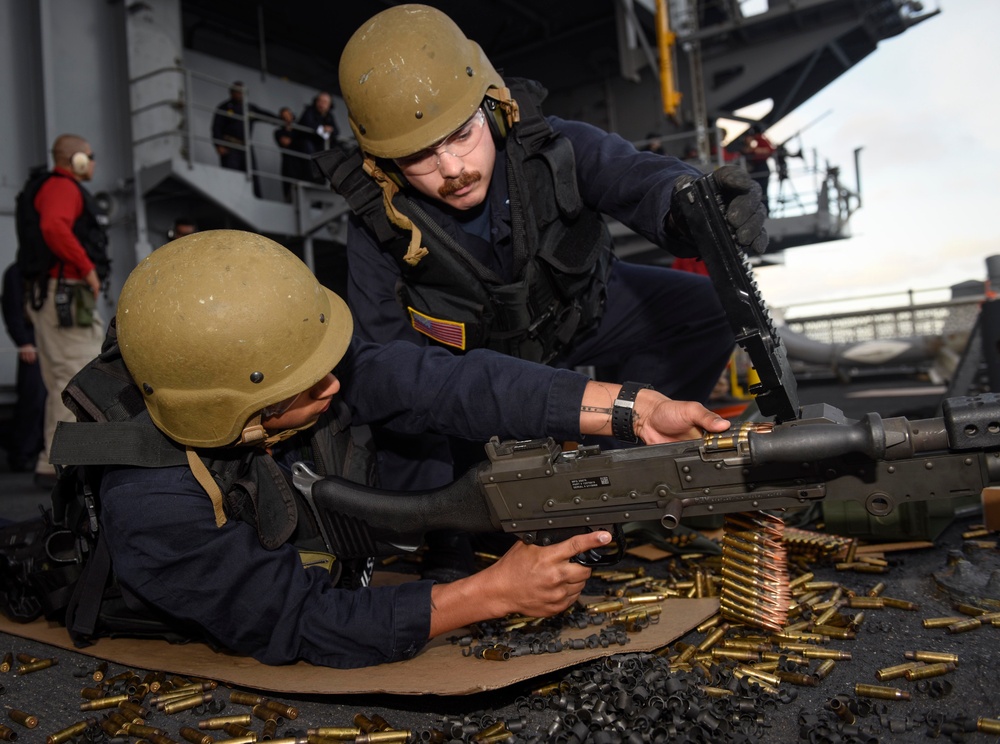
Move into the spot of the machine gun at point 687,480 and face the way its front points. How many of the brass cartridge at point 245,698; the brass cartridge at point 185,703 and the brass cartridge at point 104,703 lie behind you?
3

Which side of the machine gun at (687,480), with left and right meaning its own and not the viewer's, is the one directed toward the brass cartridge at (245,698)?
back

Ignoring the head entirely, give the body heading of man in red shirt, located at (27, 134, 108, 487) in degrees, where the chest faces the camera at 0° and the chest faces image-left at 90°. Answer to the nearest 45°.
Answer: approximately 270°

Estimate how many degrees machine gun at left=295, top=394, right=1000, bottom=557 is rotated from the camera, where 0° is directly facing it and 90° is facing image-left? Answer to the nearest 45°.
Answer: approximately 270°

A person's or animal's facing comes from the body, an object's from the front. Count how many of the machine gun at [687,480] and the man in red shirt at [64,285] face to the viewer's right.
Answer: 2

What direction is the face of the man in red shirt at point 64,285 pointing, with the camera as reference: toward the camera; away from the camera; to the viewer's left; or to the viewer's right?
to the viewer's right

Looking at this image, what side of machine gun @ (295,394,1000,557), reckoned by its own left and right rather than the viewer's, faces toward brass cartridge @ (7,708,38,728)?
back

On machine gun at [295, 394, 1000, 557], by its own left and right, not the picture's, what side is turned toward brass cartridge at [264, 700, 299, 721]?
back

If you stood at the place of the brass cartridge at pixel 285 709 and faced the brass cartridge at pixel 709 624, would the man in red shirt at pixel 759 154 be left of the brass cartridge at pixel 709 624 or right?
left
